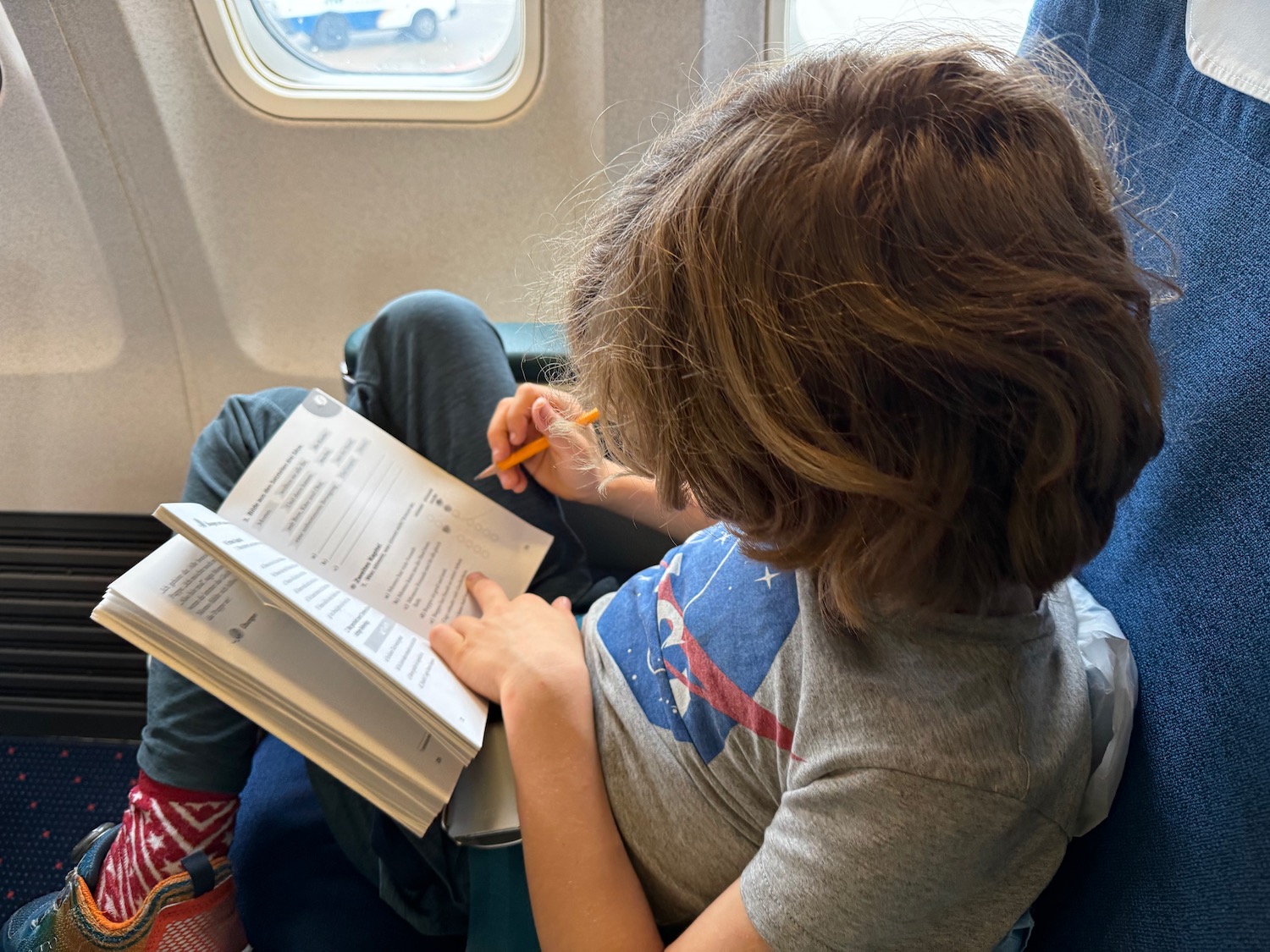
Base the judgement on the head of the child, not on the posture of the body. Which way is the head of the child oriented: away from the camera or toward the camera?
away from the camera

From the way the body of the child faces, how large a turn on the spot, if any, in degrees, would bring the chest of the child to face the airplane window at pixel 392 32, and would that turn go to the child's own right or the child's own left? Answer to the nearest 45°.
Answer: approximately 90° to the child's own right

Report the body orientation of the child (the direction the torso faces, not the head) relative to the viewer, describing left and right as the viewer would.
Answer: facing to the left of the viewer

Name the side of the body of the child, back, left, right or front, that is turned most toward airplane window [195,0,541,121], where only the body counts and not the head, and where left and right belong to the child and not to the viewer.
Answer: right
